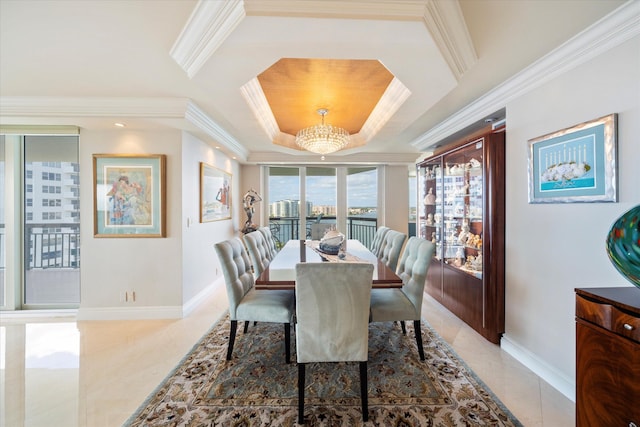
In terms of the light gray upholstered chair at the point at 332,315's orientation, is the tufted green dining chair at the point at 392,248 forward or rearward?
forward

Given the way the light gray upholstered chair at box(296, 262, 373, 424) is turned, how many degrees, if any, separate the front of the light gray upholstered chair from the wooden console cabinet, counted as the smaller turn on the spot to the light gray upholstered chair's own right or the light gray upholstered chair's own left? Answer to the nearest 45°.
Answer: approximately 90° to the light gray upholstered chair's own right

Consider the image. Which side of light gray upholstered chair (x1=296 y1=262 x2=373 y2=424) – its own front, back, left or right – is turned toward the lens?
back

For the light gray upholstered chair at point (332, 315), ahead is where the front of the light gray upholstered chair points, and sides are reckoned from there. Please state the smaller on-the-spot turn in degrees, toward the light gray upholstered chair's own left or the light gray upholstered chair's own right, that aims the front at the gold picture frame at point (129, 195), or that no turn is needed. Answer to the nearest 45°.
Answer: approximately 45° to the light gray upholstered chair's own left

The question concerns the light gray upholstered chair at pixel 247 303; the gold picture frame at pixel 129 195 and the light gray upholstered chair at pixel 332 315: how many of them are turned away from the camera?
1

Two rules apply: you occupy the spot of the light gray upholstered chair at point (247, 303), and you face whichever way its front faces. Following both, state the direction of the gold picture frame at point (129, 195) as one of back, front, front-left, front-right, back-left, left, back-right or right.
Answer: back-left

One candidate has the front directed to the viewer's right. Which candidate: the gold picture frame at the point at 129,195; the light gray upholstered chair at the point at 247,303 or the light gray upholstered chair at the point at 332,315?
the light gray upholstered chair at the point at 247,303

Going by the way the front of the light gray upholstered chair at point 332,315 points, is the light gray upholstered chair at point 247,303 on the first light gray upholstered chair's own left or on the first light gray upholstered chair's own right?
on the first light gray upholstered chair's own left

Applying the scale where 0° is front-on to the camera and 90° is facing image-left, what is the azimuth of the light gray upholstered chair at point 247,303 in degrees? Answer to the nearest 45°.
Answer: approximately 270°

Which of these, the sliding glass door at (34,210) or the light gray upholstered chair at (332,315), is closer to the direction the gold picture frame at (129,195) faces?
the light gray upholstered chair

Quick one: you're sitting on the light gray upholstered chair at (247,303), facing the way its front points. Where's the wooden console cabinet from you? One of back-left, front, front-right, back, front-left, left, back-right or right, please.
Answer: front-right

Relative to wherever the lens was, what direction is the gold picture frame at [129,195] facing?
facing the viewer

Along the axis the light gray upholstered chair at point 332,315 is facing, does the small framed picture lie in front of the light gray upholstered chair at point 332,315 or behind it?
in front

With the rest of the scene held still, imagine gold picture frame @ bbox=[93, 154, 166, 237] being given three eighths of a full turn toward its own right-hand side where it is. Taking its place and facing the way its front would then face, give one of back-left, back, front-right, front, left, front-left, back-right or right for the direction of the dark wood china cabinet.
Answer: back
